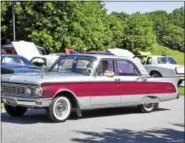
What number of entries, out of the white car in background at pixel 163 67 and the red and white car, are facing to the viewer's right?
0

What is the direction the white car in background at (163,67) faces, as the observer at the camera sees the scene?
facing away from the viewer and to the left of the viewer

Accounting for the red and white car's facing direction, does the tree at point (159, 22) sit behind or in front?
behind

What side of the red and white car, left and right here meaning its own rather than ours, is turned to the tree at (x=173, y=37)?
back

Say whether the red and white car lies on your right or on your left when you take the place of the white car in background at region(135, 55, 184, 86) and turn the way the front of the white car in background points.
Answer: on your left

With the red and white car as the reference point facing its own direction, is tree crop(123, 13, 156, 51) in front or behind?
behind

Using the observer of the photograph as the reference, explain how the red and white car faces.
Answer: facing the viewer and to the left of the viewer

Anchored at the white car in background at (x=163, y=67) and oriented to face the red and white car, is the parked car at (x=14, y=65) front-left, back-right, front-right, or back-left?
front-right
